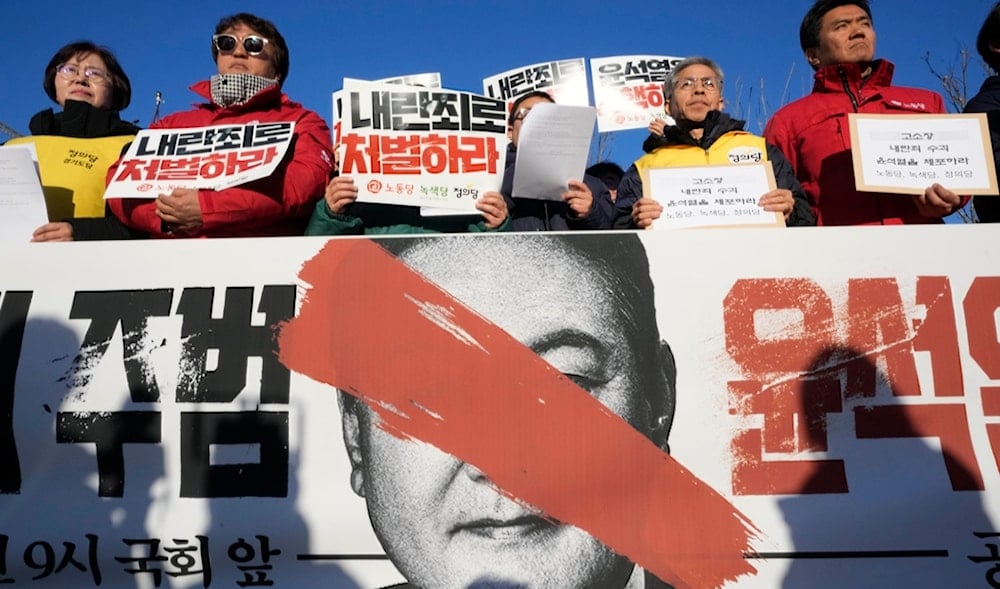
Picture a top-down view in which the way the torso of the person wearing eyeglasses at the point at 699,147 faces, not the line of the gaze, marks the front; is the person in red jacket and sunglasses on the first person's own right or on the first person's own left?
on the first person's own right

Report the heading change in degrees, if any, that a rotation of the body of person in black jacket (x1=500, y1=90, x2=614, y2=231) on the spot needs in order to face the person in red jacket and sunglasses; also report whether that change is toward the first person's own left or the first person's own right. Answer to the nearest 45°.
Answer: approximately 90° to the first person's own right

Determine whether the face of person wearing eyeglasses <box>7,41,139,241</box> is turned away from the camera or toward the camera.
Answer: toward the camera

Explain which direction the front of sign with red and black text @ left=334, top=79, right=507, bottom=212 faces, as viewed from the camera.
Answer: facing the viewer

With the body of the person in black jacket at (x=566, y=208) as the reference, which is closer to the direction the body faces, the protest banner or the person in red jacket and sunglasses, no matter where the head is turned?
the protest banner

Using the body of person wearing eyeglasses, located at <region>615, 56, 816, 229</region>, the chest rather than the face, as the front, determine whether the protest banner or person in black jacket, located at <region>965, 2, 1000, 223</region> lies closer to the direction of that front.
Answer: the protest banner

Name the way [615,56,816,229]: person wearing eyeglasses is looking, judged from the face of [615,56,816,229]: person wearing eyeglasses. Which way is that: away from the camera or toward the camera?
toward the camera

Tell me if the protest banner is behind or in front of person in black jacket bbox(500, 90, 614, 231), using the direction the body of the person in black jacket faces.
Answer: in front

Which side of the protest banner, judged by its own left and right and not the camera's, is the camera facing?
front

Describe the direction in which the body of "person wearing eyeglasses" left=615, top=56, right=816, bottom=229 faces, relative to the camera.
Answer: toward the camera

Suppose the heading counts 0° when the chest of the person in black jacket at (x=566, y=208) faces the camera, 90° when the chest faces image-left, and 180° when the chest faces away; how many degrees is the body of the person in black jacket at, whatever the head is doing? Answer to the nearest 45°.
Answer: approximately 0°

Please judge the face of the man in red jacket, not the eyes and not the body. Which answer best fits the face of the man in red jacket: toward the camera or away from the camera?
toward the camera

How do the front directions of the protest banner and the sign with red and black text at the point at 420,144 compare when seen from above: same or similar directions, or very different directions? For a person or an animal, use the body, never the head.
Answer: same or similar directions

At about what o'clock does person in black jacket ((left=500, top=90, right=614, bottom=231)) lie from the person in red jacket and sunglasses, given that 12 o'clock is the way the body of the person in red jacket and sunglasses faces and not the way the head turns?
The person in black jacket is roughly at 8 o'clock from the person in red jacket and sunglasses.

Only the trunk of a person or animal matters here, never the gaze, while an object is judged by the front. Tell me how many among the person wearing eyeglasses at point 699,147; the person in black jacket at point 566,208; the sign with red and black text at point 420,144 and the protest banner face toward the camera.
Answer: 4
